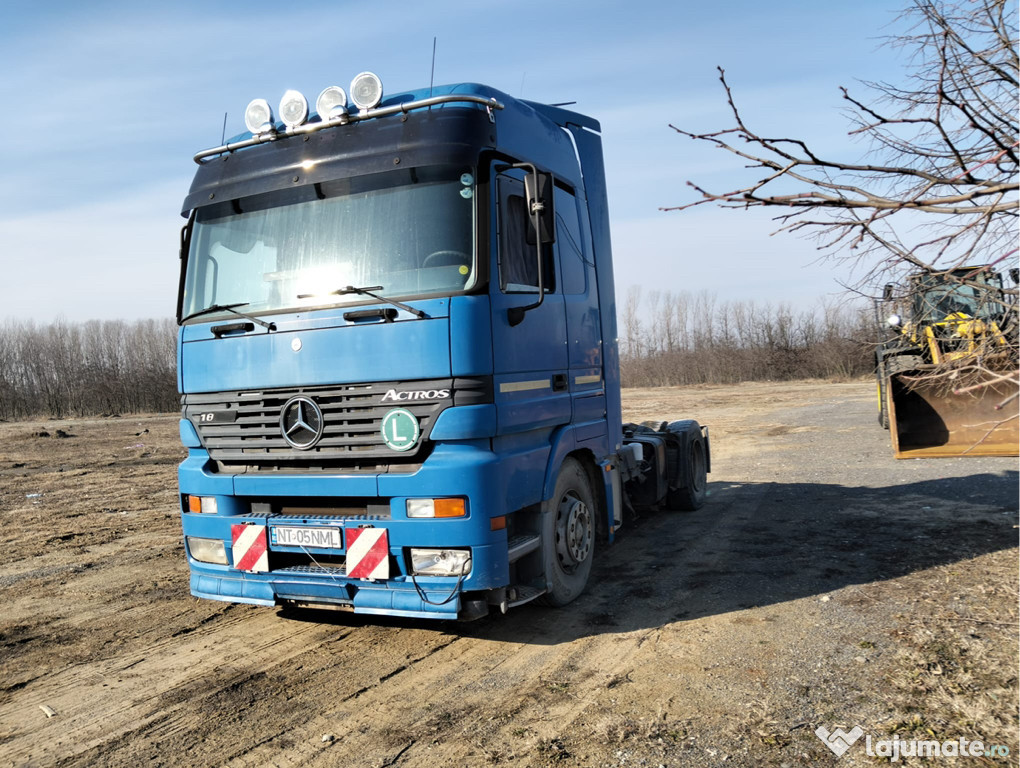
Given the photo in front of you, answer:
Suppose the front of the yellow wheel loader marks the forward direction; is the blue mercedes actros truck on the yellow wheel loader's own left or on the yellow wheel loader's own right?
on the yellow wheel loader's own right

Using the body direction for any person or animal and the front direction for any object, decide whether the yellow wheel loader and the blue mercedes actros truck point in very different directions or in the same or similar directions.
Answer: same or similar directions

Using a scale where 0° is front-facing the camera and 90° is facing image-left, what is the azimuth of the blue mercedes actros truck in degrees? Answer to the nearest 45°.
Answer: approximately 45°

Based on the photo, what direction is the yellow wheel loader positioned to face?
toward the camera

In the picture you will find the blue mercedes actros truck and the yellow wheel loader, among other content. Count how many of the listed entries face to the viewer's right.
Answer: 0
